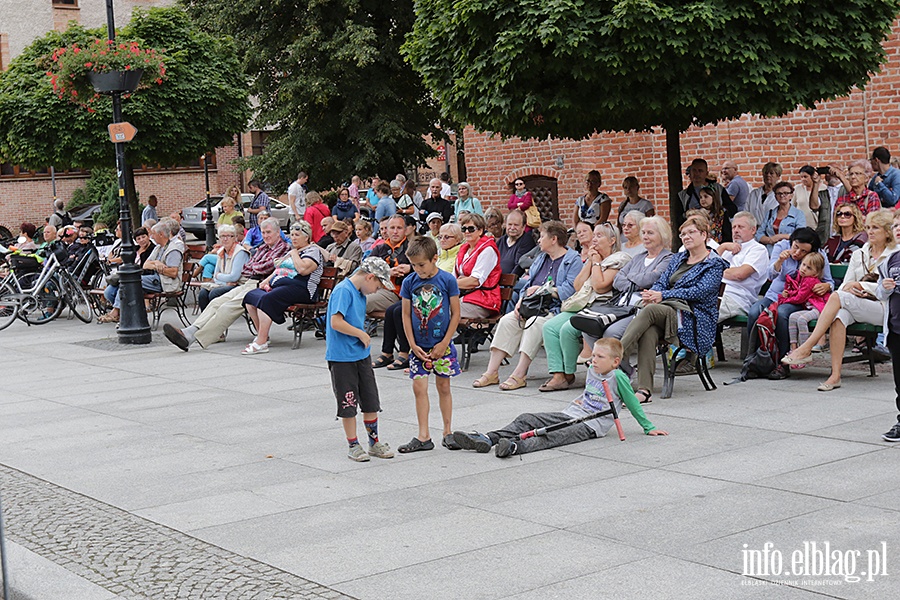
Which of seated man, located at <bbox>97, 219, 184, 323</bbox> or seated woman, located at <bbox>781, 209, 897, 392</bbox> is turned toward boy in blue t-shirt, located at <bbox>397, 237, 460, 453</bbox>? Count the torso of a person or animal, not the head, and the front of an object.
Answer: seated woman, located at <bbox>781, 209, 897, 392</bbox>

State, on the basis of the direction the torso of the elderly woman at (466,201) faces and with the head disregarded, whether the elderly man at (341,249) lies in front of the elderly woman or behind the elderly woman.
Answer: in front

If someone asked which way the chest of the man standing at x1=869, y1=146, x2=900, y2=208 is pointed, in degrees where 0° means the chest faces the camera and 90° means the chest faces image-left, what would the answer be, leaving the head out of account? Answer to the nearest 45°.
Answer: approximately 45°

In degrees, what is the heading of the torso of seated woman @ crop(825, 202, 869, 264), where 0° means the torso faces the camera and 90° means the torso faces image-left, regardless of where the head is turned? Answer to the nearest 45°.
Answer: approximately 45°

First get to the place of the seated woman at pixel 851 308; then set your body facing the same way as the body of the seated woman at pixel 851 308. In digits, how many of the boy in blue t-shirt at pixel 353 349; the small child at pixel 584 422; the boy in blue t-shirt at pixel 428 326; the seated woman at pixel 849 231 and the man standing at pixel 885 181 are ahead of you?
3

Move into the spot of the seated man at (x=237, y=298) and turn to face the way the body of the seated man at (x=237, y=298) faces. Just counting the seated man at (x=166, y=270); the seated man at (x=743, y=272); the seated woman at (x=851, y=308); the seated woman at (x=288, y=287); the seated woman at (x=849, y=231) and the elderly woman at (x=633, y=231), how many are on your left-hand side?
5

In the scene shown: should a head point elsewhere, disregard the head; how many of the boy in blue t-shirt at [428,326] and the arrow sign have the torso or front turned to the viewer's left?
0

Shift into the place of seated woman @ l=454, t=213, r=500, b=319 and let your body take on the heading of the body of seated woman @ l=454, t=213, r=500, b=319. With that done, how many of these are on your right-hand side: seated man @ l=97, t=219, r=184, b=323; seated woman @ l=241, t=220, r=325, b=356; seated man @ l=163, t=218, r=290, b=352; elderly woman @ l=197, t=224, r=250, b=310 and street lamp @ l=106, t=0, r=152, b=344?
5

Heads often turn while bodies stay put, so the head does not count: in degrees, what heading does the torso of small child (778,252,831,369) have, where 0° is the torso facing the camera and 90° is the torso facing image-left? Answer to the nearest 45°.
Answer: approximately 45°

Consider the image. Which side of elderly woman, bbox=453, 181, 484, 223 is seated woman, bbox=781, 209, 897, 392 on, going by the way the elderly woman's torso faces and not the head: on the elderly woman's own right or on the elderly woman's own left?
on the elderly woman's own left

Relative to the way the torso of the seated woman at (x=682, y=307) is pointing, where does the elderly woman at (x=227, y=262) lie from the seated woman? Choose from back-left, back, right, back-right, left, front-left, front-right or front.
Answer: right
